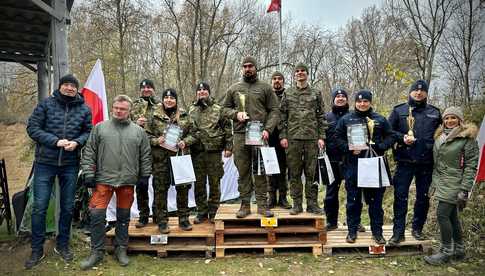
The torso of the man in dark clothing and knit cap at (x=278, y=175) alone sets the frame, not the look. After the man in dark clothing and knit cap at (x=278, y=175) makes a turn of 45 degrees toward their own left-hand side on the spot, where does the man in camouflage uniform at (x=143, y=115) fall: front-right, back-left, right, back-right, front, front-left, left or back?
back-right

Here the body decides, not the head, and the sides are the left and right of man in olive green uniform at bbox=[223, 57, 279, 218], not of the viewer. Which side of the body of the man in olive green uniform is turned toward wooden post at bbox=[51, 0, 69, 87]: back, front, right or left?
right

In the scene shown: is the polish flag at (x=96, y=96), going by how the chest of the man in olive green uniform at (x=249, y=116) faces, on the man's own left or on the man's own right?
on the man's own right

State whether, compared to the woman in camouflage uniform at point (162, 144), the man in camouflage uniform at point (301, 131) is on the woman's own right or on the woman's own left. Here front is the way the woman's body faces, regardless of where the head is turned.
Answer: on the woman's own left

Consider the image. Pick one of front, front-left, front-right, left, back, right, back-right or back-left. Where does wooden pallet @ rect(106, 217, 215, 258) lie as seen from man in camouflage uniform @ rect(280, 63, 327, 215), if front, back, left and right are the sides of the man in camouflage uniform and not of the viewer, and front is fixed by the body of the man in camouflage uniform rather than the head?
right

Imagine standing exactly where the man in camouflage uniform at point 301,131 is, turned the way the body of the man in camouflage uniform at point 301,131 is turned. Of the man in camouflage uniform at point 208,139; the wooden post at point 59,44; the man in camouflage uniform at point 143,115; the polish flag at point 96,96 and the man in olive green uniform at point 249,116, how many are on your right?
5

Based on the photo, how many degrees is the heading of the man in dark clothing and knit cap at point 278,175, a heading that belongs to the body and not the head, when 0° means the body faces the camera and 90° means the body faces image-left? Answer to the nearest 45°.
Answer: approximately 0°

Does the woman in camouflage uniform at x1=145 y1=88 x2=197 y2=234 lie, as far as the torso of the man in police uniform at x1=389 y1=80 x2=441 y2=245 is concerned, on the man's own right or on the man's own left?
on the man's own right
